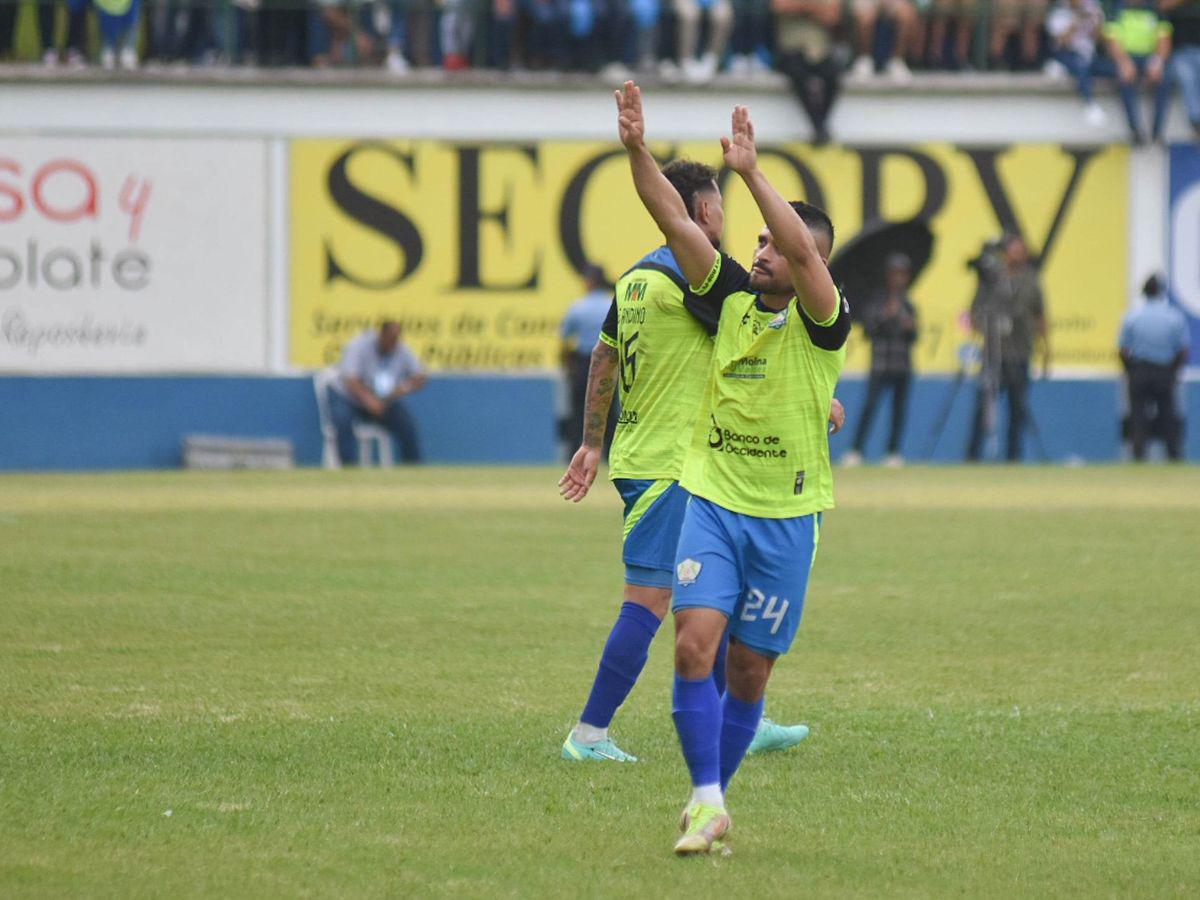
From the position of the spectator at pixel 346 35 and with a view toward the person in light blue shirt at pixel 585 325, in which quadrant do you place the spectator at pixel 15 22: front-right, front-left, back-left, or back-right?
back-right

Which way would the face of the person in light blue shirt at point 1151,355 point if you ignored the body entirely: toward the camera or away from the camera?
away from the camera

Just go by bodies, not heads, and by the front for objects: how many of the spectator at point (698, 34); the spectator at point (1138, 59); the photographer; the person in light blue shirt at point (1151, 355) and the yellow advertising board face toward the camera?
4

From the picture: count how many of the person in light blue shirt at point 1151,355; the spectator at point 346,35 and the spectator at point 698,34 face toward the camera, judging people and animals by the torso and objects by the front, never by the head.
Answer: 2

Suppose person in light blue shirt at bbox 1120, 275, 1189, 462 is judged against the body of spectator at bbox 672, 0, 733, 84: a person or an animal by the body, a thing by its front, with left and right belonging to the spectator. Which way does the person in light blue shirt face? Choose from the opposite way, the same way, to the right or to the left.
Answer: the opposite way

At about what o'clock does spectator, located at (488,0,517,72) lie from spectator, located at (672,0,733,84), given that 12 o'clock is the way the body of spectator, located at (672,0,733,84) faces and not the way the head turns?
spectator, located at (488,0,517,72) is roughly at 3 o'clock from spectator, located at (672,0,733,84).

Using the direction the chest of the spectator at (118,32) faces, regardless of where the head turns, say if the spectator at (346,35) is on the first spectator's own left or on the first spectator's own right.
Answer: on the first spectator's own left

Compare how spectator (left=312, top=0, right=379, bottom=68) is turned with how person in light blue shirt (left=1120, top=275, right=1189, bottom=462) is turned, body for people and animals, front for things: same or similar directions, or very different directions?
very different directions
